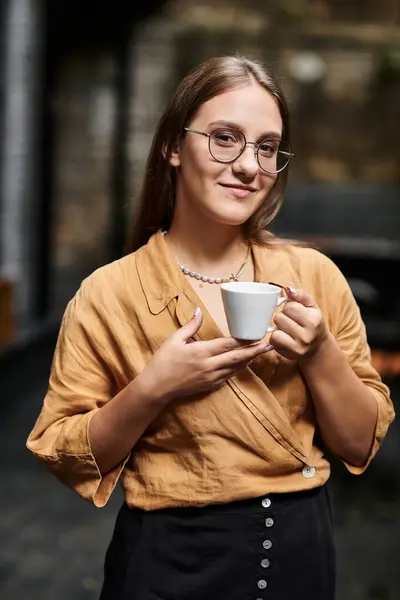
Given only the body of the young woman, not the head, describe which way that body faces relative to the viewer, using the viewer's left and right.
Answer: facing the viewer and to the right of the viewer
